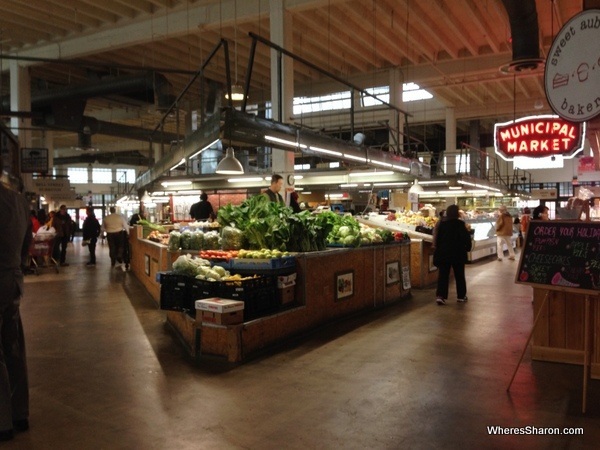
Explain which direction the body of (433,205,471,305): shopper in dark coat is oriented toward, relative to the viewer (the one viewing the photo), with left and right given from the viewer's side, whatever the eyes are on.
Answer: facing away from the viewer

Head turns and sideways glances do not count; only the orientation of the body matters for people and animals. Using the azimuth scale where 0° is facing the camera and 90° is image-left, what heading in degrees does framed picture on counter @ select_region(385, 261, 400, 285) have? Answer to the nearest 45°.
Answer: approximately 315°

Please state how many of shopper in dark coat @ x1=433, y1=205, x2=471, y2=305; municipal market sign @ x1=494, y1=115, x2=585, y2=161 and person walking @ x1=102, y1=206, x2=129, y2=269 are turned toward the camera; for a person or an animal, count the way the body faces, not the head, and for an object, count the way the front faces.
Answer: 1

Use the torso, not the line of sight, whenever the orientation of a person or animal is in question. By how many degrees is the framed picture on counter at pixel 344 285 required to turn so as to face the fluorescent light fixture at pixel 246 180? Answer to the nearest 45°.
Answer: approximately 180°

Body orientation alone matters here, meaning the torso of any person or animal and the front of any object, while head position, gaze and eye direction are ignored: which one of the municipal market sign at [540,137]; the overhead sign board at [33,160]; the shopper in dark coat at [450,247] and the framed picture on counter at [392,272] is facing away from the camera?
the shopper in dark coat

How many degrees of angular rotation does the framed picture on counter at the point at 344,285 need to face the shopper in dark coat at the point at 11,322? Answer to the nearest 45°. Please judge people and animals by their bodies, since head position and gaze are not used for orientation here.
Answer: approximately 90° to its right

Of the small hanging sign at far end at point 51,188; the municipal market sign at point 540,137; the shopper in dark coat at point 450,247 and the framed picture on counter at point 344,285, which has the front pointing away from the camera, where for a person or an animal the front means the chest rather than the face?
the shopper in dark coat
